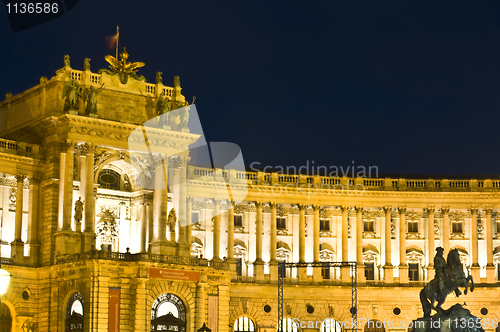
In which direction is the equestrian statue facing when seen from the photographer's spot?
facing to the right of the viewer
